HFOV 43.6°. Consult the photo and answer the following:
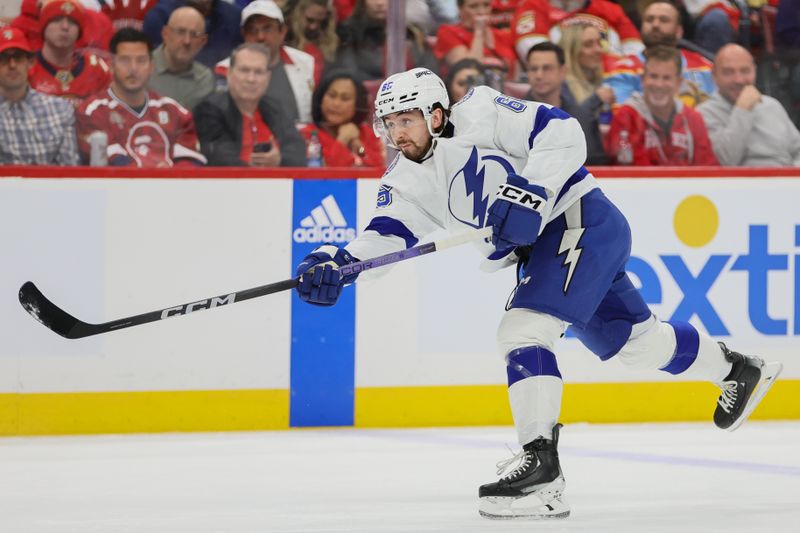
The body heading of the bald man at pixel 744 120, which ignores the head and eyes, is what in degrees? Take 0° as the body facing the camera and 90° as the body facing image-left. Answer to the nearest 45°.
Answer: approximately 0°

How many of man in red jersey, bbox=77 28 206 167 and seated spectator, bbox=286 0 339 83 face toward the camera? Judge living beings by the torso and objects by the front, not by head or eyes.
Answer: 2

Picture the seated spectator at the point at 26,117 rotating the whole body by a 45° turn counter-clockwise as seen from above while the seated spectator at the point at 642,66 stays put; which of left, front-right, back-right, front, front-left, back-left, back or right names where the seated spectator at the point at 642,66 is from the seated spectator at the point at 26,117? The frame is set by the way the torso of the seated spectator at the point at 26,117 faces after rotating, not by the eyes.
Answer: front-left

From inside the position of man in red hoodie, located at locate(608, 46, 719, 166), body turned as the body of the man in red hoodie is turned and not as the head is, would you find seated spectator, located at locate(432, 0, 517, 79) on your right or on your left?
on your right

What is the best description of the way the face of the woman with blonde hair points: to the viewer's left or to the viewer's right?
to the viewer's right

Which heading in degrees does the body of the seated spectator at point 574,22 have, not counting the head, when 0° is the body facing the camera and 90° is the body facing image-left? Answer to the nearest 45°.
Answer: approximately 0°

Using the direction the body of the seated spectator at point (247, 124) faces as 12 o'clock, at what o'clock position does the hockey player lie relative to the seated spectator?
The hockey player is roughly at 11 o'clock from the seated spectator.

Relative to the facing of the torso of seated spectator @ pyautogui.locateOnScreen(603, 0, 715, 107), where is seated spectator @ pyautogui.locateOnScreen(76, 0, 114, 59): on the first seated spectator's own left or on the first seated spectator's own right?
on the first seated spectator's own right
